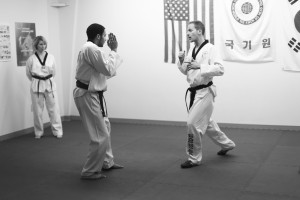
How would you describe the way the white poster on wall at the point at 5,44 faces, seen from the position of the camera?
facing the viewer and to the right of the viewer

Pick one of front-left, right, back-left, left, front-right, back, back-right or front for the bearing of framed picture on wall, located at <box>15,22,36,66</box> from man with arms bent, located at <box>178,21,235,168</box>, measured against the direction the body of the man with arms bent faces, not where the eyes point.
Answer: right

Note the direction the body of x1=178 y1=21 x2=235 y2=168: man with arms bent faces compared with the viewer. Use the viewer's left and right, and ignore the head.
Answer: facing the viewer and to the left of the viewer

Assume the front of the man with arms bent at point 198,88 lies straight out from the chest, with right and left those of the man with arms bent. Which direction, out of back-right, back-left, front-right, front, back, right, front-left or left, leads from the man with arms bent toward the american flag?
back-right

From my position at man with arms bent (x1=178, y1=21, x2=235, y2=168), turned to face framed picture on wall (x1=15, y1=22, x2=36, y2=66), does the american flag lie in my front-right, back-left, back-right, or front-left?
front-right

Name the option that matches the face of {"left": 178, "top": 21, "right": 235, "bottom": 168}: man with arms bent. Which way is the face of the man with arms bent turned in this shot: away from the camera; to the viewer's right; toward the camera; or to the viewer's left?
to the viewer's left

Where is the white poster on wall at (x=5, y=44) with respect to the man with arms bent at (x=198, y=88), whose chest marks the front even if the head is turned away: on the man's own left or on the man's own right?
on the man's own right

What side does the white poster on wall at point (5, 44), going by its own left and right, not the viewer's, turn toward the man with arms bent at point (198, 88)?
front

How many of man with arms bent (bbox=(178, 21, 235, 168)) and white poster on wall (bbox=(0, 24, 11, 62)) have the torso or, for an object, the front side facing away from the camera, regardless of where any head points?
0

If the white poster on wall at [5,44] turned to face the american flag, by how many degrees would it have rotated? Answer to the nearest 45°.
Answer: approximately 45° to its left
